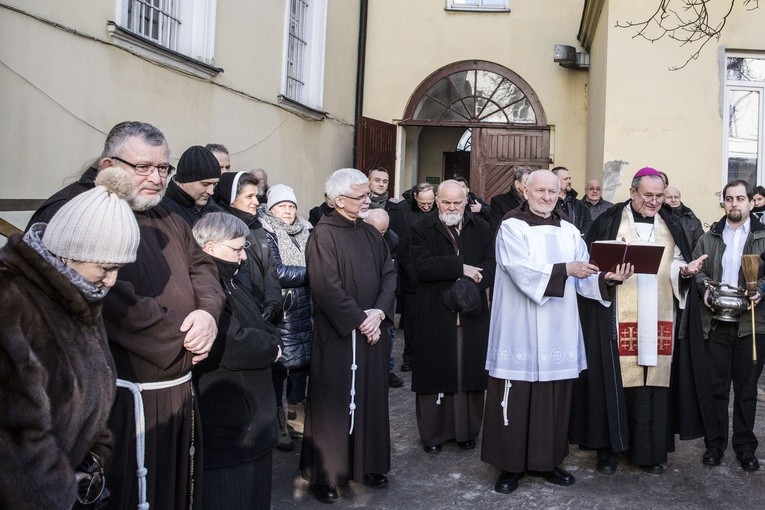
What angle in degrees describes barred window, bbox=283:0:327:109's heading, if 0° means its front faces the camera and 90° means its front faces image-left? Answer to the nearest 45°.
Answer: approximately 315°

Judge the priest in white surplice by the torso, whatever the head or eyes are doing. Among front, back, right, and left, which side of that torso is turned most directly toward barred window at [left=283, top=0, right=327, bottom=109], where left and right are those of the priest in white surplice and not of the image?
back

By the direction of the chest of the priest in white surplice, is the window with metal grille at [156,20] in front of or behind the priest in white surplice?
behind

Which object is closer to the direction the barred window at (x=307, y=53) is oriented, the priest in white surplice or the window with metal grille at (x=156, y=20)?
the priest in white surplice

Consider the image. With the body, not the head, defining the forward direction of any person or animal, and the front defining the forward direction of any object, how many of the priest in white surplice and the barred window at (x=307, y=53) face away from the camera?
0

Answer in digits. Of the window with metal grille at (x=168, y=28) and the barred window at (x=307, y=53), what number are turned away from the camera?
0

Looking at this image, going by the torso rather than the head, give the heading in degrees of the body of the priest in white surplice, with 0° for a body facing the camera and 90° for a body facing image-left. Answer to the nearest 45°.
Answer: approximately 315°

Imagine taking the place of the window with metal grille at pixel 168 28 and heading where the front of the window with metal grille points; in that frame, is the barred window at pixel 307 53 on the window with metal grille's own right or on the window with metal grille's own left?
on the window with metal grille's own left
